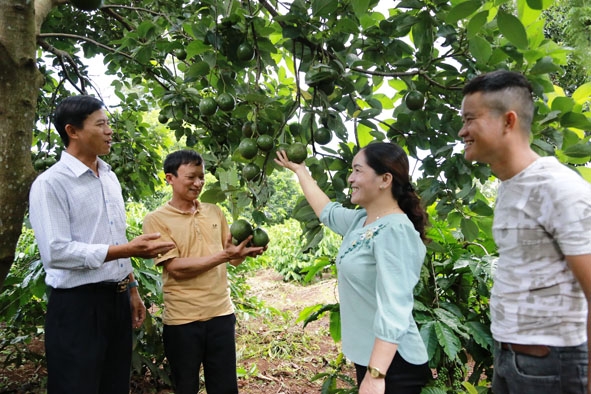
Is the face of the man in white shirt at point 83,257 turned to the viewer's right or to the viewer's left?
to the viewer's right

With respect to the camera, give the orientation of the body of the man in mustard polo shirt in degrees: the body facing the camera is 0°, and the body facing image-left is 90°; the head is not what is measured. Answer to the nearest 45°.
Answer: approximately 315°

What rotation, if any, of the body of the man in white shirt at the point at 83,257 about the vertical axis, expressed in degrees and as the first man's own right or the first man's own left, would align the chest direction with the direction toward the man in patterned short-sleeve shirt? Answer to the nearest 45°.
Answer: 0° — they already face them

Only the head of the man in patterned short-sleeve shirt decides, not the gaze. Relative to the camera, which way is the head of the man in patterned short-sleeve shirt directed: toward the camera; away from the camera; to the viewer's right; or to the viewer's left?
to the viewer's left

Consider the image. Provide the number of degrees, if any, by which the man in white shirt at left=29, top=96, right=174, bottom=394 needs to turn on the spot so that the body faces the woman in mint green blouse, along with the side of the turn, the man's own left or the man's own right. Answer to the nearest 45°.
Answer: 0° — they already face them
